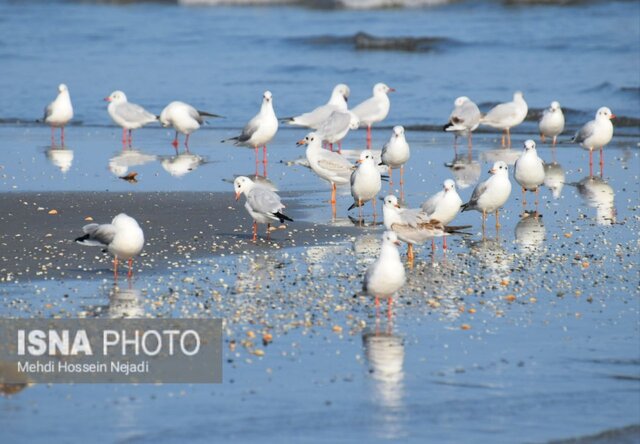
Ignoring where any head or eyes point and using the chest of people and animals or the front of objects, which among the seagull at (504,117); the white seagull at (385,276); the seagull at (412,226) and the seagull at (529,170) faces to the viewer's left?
the seagull at (412,226)

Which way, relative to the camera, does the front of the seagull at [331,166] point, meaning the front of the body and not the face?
to the viewer's left

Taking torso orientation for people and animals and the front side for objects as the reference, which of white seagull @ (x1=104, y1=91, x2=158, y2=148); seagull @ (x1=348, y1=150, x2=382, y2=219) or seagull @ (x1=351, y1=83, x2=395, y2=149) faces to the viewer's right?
seagull @ (x1=351, y1=83, x2=395, y2=149)

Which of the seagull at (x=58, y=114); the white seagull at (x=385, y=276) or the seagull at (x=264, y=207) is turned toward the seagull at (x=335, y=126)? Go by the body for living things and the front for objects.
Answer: the seagull at (x=58, y=114)

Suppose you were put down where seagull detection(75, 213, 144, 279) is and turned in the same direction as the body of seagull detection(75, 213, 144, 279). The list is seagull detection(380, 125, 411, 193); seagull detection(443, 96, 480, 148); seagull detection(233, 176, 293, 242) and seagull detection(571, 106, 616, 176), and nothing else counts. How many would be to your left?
4

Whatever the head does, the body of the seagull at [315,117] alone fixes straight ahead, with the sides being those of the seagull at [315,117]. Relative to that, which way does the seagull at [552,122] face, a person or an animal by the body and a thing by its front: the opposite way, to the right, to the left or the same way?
to the right

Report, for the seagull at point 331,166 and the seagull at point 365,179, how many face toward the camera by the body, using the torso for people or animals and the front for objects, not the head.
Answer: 1

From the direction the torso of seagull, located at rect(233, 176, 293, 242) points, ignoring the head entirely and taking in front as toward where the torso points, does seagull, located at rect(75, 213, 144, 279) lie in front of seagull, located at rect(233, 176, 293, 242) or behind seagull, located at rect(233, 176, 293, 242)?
in front

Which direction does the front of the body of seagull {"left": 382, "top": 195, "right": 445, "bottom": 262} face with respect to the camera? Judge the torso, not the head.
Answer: to the viewer's left

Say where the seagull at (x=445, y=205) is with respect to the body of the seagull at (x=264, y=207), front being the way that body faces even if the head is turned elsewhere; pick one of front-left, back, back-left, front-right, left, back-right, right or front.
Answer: back-left
